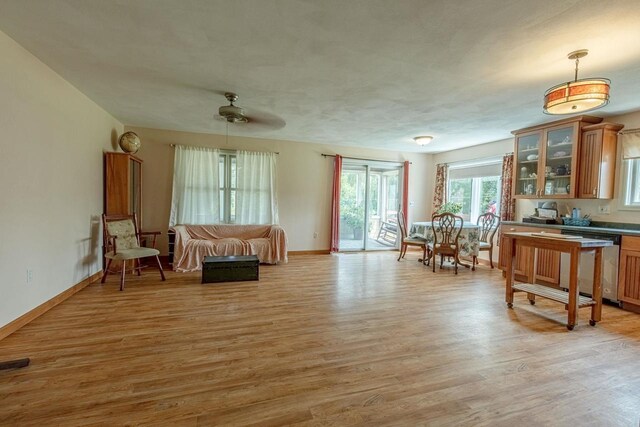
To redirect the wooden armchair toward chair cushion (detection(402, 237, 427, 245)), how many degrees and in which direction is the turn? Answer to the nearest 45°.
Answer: approximately 45° to its left

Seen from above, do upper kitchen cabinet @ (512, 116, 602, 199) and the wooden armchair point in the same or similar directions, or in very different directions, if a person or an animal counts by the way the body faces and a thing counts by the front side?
very different directions

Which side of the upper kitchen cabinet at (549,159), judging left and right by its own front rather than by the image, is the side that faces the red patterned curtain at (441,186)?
right

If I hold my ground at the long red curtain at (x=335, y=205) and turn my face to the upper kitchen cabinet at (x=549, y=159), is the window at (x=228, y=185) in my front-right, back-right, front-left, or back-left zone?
back-right

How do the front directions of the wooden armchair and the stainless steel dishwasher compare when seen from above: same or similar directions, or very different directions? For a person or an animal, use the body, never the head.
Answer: very different directions

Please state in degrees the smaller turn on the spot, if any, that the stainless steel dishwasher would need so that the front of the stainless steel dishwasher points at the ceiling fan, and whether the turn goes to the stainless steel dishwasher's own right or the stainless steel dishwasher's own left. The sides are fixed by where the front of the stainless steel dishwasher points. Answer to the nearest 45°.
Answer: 0° — it already faces it

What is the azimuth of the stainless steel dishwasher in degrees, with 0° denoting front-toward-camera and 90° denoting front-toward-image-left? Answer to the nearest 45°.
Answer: approximately 45°

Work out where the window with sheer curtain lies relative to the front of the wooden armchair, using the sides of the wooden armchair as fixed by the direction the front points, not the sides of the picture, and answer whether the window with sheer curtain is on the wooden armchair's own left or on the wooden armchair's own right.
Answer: on the wooden armchair's own left
